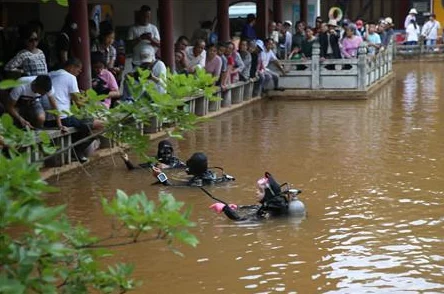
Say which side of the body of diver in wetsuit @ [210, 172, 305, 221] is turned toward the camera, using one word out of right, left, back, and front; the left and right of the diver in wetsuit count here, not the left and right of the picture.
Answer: left

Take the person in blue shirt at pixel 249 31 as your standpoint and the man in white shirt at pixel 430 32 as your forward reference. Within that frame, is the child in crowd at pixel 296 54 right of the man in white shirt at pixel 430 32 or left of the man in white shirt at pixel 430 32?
right

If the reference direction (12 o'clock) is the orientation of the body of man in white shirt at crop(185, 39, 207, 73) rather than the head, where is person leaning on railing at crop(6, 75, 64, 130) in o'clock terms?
The person leaning on railing is roughly at 2 o'clock from the man in white shirt.

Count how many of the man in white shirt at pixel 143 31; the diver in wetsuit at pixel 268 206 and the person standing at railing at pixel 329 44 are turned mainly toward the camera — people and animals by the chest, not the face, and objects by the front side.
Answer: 2

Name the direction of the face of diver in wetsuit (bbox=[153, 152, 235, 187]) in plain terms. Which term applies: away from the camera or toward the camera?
away from the camera

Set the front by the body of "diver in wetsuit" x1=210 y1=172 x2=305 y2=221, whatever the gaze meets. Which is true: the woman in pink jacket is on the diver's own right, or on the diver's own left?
on the diver's own right

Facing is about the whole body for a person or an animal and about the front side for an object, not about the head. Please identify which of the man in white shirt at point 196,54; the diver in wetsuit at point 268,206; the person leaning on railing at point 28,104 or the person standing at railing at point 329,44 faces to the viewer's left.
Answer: the diver in wetsuit

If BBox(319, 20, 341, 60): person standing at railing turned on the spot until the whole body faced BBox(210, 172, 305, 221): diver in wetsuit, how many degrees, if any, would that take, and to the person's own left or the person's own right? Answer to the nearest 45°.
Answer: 0° — they already face them

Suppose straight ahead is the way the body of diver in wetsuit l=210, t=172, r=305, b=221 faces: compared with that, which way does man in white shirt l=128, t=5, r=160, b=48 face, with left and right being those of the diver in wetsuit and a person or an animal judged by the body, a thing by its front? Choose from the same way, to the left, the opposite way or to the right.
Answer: to the left

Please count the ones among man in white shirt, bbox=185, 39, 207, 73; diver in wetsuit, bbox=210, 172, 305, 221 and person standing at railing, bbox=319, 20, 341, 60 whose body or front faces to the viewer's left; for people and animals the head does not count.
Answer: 1
